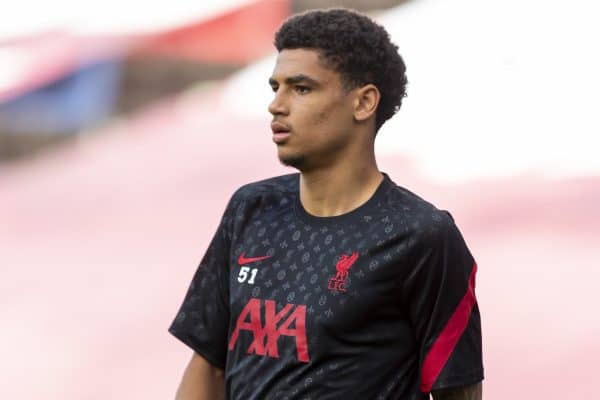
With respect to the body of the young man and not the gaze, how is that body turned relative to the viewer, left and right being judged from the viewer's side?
facing the viewer and to the left of the viewer
